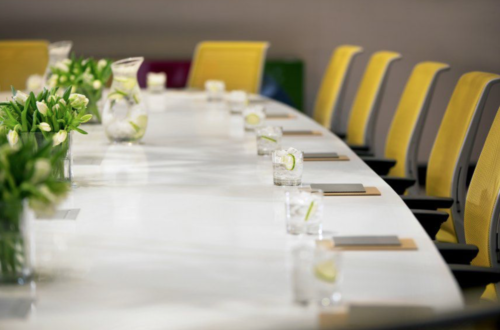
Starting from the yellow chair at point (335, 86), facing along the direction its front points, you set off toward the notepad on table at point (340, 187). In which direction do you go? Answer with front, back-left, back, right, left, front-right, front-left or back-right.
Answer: front-left

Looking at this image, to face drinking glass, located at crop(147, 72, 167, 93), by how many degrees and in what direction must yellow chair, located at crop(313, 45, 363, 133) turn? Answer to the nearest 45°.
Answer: approximately 45° to its right

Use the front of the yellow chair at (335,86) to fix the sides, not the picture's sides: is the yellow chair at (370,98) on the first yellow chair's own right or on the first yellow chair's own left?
on the first yellow chair's own left

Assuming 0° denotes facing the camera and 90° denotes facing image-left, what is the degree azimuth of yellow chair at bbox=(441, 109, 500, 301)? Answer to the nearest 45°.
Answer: approximately 90°

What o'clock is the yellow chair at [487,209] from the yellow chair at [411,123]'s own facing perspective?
the yellow chair at [487,209] is roughly at 10 o'clock from the yellow chair at [411,123].

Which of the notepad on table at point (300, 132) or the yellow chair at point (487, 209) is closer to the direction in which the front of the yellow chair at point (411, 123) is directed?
the notepad on table

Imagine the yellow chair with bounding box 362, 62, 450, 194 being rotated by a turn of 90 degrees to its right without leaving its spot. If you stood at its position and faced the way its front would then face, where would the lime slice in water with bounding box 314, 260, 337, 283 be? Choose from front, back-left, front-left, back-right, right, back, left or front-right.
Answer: back-left

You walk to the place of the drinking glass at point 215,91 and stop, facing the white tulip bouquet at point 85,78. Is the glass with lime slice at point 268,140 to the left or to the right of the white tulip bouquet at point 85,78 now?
left

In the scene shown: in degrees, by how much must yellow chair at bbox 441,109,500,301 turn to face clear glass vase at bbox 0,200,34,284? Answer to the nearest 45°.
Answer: approximately 45° to its left

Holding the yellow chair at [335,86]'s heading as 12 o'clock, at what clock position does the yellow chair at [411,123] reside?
the yellow chair at [411,123] is roughly at 10 o'clock from the yellow chair at [335,86].

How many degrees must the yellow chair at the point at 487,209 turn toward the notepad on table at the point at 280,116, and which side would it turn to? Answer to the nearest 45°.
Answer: approximately 45° to its right

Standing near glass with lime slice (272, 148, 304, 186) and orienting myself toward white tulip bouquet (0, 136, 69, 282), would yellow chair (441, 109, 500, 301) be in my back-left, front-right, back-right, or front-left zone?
front-left

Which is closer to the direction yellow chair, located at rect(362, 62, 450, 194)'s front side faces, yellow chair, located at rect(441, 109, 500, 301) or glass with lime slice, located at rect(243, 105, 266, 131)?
the glass with lime slice
